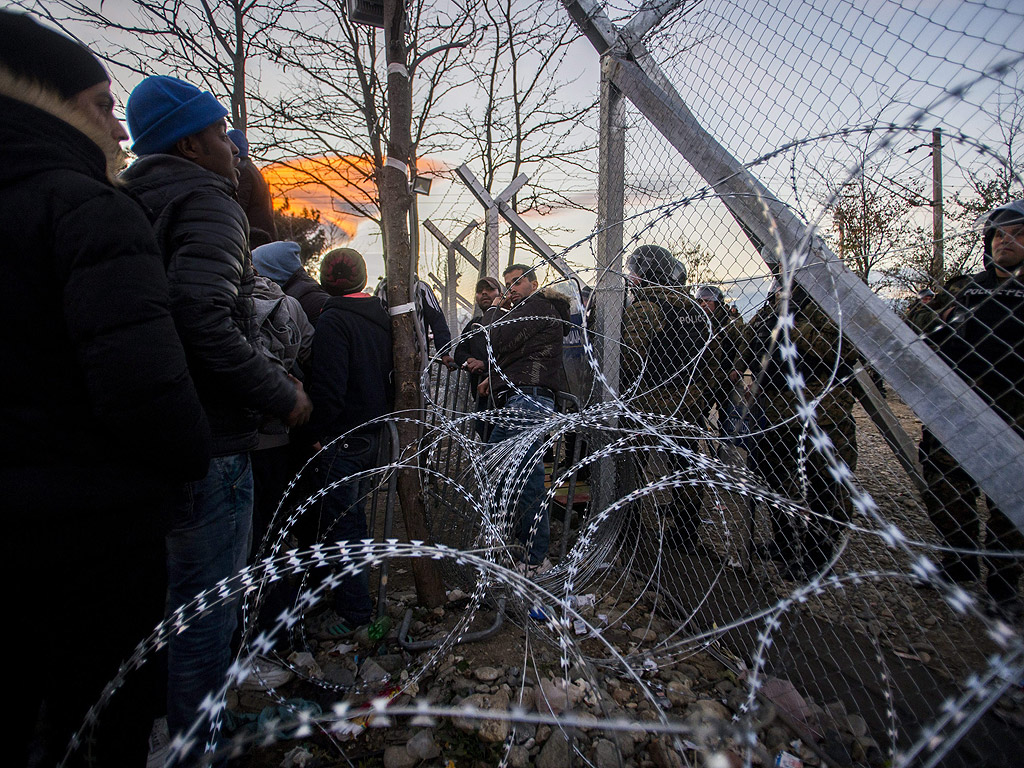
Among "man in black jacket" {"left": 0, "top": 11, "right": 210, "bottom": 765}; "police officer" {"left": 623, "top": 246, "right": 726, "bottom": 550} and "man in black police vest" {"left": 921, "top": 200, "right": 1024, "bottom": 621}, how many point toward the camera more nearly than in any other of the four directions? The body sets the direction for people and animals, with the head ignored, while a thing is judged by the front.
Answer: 1

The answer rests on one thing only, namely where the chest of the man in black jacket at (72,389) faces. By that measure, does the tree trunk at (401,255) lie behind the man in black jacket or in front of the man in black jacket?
in front

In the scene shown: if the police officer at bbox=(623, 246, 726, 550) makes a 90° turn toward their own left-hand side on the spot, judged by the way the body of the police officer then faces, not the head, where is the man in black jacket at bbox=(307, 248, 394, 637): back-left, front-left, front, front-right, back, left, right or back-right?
front

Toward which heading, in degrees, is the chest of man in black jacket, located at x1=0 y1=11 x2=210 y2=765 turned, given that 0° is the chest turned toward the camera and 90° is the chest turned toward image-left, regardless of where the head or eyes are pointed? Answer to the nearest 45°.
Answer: approximately 225°

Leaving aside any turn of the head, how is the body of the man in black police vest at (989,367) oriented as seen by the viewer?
toward the camera

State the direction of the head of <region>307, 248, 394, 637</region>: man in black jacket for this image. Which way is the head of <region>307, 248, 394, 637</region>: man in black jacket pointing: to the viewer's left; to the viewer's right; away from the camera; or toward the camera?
away from the camera

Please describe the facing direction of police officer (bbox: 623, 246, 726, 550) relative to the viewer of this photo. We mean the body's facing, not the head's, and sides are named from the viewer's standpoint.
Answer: facing away from the viewer and to the left of the viewer

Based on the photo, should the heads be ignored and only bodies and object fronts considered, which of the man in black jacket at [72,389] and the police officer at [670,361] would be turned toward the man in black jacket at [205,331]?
the man in black jacket at [72,389]
